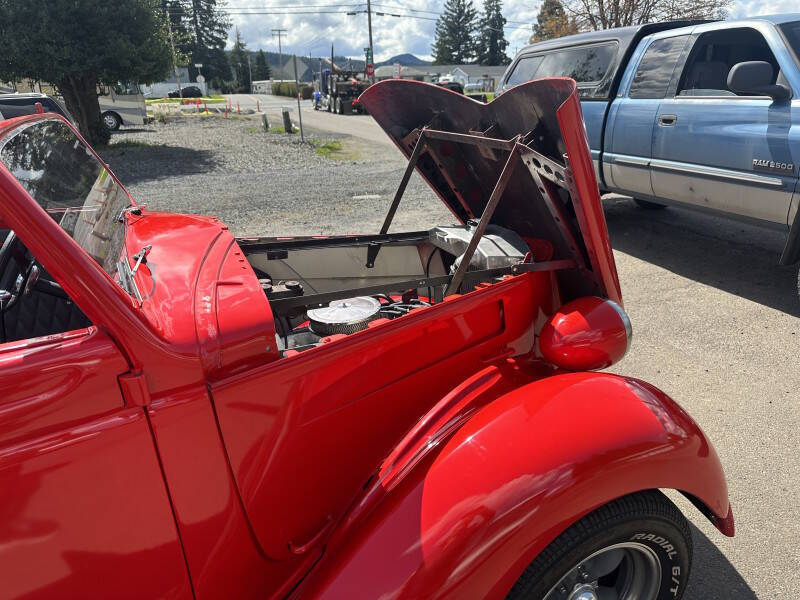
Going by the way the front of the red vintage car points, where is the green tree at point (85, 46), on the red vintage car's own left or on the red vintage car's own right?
on the red vintage car's own left

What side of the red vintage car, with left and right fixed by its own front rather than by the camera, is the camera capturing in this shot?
right
